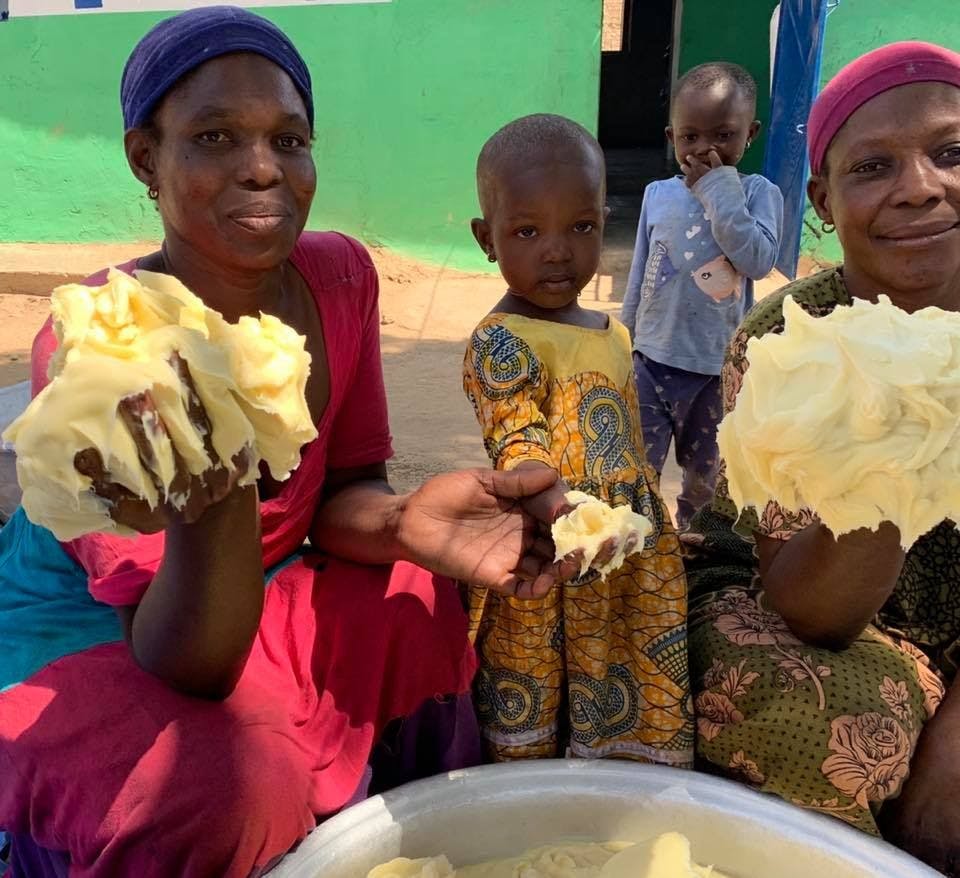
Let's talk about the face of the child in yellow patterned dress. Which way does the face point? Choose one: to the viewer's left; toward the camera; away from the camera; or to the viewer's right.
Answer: toward the camera

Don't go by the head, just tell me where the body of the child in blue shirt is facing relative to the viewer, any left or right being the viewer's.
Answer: facing the viewer

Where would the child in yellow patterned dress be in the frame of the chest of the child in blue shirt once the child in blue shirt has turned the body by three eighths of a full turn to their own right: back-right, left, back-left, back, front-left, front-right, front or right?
back-left

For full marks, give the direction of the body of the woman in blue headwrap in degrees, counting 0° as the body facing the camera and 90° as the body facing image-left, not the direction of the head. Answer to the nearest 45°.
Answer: approximately 315°

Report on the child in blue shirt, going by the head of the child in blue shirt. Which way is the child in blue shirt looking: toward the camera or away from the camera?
toward the camera

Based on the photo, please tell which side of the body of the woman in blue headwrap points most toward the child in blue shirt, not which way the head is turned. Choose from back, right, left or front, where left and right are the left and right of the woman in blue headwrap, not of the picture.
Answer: left

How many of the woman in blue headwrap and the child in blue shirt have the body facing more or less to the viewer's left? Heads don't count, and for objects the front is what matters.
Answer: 0

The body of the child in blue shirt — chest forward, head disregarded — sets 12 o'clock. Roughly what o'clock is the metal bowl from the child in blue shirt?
The metal bowl is roughly at 12 o'clock from the child in blue shirt.

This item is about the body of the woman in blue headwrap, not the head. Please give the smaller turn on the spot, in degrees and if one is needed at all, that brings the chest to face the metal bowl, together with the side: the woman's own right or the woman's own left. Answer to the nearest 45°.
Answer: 0° — they already face it

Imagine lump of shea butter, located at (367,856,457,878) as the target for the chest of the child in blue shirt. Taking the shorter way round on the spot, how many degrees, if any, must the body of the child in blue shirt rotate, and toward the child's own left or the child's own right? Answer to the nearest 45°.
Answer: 0° — they already face it

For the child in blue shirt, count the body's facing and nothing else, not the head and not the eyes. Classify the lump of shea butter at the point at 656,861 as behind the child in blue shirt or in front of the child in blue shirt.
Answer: in front

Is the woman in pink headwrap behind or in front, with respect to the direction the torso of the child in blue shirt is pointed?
in front
